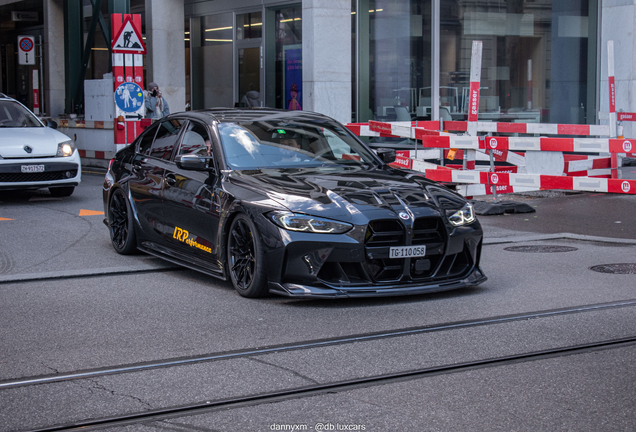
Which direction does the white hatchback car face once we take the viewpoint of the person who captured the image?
facing the viewer and to the right of the viewer

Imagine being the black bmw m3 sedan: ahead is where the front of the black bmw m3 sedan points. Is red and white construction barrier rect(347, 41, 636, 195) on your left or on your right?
on your left

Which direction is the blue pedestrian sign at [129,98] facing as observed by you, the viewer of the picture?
facing the viewer

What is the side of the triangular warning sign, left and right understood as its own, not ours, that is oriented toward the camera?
front

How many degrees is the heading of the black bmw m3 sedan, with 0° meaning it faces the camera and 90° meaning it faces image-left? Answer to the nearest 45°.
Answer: approximately 315°

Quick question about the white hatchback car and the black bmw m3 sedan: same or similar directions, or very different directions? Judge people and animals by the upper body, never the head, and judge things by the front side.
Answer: same or similar directions

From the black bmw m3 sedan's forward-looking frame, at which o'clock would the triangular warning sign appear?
The triangular warning sign is roughly at 7 o'clock from the black bmw m3 sedan.

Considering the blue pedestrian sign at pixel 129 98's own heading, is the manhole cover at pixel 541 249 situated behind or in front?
in front

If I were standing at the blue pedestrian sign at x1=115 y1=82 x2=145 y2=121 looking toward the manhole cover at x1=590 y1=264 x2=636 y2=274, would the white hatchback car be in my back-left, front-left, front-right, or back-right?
front-right

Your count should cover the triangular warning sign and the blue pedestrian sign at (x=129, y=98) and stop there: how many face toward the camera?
2

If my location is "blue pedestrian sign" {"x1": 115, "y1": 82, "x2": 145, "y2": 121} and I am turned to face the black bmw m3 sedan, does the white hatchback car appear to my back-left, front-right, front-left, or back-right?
front-right

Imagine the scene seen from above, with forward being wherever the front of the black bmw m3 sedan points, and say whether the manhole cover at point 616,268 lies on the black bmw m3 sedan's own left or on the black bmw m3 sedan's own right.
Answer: on the black bmw m3 sedan's own left

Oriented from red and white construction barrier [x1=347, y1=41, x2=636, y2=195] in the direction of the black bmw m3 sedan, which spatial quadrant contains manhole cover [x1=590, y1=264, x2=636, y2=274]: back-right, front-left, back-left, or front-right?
front-left

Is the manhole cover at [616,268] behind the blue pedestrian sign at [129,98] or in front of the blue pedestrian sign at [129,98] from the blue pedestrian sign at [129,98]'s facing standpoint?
in front

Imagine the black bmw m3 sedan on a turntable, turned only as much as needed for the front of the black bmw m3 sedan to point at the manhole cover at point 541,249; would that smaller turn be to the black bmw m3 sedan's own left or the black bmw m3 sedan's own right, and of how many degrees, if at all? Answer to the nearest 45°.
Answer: approximately 90° to the black bmw m3 sedan's own left

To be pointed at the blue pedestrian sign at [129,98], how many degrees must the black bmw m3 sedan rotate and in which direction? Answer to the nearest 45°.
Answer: approximately 135° to its left
